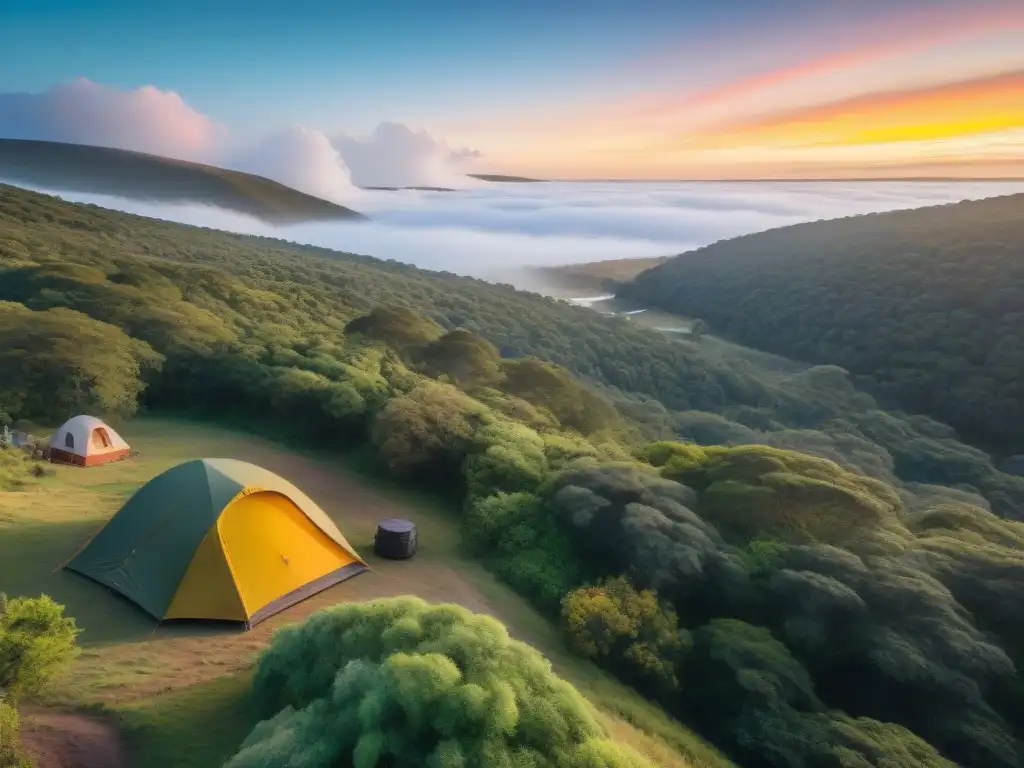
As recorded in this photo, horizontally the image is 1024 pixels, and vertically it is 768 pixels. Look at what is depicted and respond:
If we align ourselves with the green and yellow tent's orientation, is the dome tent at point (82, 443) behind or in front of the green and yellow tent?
behind

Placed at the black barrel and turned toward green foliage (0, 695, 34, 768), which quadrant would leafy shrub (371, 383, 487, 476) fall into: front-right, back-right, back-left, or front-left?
back-right

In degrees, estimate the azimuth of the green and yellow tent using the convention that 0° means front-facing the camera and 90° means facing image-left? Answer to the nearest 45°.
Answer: approximately 315°

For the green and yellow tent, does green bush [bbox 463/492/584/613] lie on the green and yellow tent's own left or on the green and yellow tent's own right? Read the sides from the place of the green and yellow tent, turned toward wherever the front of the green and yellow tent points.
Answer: on the green and yellow tent's own left

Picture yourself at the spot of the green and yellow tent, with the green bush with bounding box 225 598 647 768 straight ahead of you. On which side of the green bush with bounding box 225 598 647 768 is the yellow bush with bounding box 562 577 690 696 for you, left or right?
left

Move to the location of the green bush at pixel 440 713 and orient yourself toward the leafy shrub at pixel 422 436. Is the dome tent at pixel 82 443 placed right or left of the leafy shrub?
left

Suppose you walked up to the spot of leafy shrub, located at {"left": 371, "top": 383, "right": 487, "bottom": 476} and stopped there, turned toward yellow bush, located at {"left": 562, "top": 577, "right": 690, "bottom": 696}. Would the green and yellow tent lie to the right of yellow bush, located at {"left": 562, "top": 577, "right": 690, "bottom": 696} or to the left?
right

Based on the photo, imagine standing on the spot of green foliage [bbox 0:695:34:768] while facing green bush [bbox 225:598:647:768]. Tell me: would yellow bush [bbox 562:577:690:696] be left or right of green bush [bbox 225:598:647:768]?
left

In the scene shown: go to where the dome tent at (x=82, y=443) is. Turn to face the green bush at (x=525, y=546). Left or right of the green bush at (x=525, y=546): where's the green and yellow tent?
right

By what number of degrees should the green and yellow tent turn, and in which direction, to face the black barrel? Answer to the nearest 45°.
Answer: approximately 45° to its left

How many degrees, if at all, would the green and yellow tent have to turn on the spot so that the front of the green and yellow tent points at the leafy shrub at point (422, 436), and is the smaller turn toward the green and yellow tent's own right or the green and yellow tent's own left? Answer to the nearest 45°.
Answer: approximately 90° to the green and yellow tent's own left

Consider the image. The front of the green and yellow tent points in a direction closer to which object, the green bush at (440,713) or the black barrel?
the green bush

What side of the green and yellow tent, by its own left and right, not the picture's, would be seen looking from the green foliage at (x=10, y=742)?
right

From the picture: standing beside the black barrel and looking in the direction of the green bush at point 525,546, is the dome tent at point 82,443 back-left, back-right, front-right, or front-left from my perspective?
back-left
